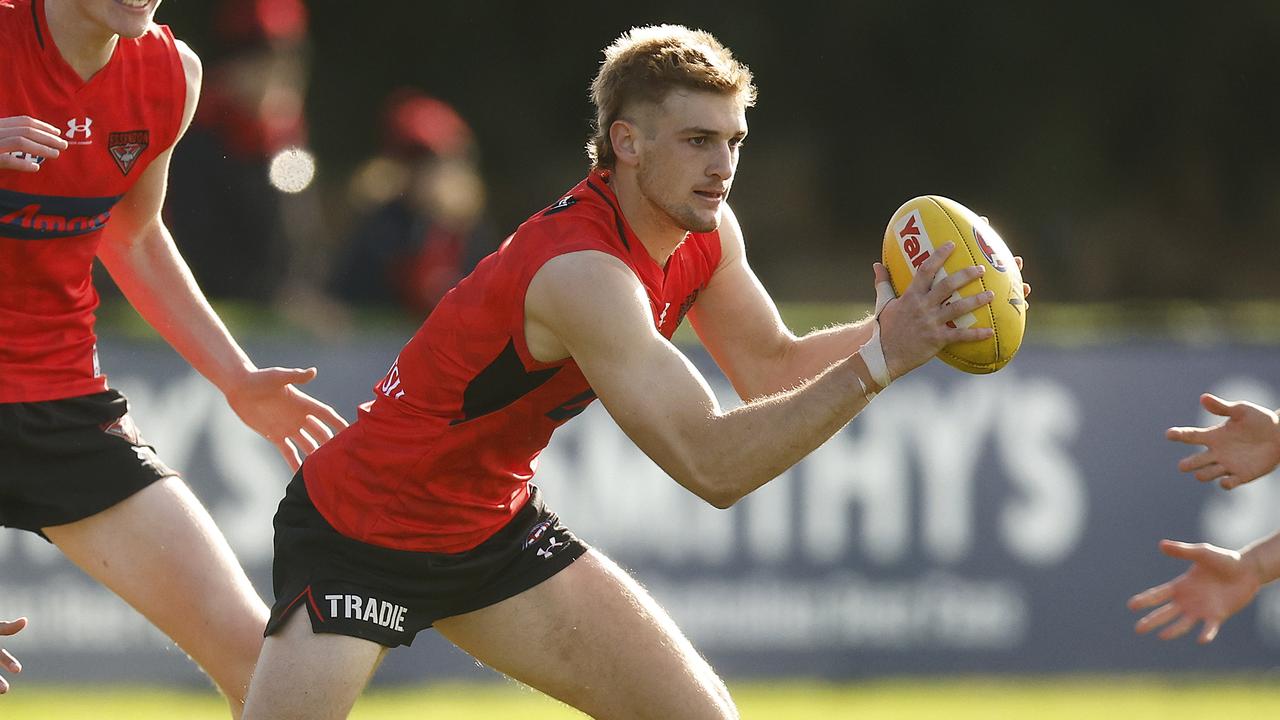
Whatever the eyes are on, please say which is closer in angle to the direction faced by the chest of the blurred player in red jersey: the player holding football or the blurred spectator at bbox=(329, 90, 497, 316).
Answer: the player holding football

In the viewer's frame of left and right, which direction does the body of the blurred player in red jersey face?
facing the viewer and to the right of the viewer

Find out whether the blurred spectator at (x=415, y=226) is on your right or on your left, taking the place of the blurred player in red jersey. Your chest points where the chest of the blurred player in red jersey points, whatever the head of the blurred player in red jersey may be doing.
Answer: on your left

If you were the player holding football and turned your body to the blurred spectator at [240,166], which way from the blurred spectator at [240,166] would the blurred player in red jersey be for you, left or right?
left

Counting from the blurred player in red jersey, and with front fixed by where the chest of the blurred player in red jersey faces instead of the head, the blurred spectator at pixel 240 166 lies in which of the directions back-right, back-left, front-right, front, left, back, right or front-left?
back-left

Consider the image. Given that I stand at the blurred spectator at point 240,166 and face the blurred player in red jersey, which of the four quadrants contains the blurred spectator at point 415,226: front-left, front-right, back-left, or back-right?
back-left

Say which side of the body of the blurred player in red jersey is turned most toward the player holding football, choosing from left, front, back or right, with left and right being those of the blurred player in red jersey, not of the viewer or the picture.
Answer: front
